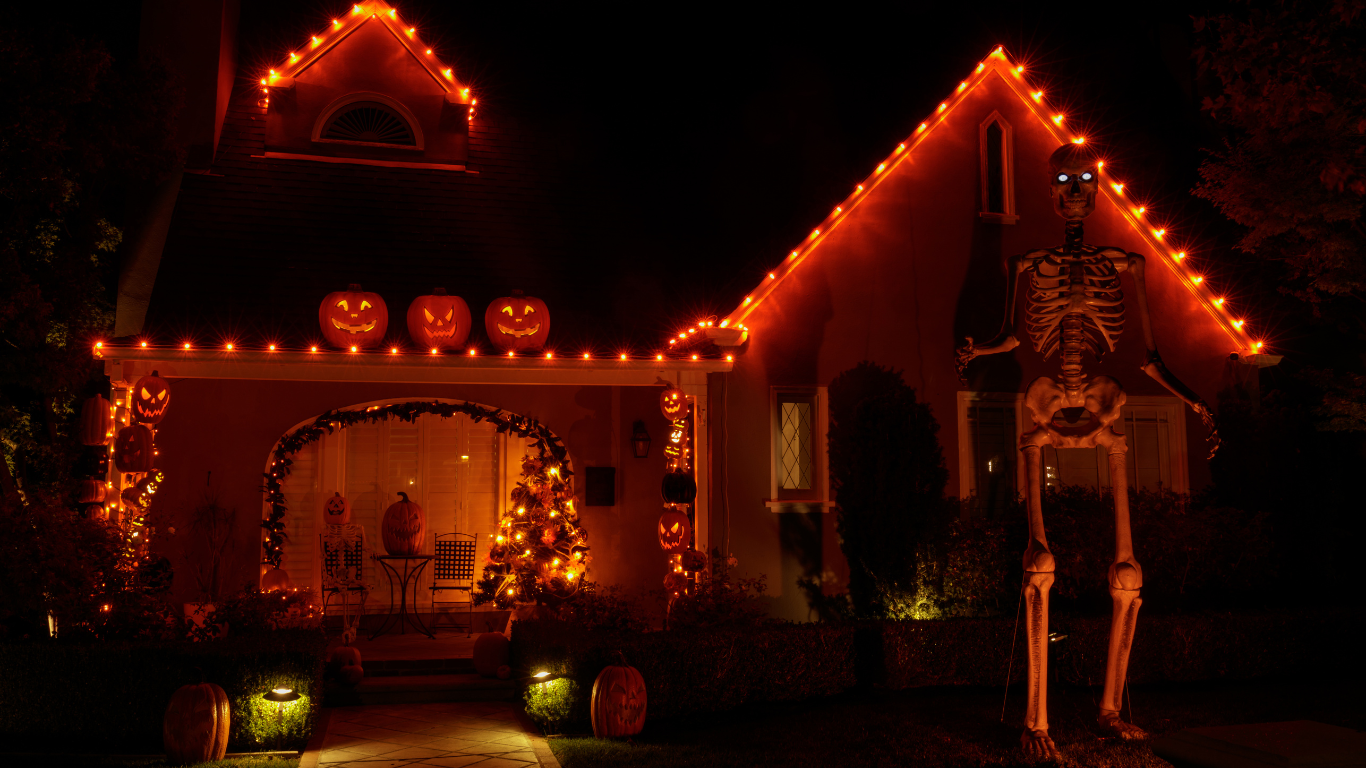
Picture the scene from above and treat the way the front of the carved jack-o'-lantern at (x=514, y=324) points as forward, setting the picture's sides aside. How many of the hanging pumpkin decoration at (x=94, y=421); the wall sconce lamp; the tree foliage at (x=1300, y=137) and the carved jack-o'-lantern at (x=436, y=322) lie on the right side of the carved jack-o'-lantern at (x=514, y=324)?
2

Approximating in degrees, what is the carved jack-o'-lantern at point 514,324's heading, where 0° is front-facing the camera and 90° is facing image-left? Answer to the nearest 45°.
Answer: approximately 0°

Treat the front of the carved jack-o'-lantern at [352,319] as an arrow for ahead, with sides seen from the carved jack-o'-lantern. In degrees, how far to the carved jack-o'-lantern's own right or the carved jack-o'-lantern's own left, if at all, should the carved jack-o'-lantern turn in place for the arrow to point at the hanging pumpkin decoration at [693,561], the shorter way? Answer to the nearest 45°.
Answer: approximately 90° to the carved jack-o'-lantern's own left

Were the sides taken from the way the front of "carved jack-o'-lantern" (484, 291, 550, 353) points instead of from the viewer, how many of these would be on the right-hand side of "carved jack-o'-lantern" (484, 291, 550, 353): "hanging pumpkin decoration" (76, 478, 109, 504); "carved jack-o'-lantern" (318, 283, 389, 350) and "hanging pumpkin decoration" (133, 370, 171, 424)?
3

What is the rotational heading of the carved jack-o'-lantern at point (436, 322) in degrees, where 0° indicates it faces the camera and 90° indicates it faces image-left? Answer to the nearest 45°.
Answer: approximately 0°

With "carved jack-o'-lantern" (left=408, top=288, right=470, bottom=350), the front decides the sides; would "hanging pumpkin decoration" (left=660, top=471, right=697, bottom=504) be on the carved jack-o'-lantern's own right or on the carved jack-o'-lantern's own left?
on the carved jack-o'-lantern's own left

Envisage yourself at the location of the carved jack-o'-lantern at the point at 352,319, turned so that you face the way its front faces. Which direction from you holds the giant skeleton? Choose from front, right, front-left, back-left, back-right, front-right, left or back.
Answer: front-left

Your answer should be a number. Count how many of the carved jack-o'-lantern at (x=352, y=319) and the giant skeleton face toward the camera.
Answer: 2

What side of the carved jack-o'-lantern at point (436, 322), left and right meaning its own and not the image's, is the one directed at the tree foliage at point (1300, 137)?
left
